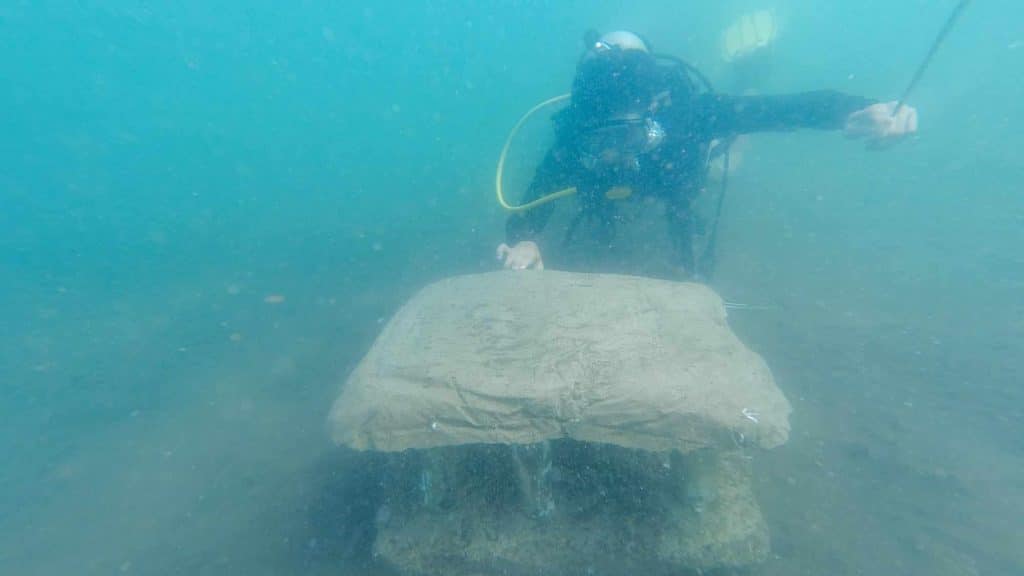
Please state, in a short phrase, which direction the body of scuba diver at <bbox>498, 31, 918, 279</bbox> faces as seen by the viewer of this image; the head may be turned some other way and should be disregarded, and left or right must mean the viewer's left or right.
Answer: facing the viewer

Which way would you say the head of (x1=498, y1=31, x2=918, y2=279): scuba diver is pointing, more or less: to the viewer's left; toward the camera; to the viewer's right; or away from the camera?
toward the camera
